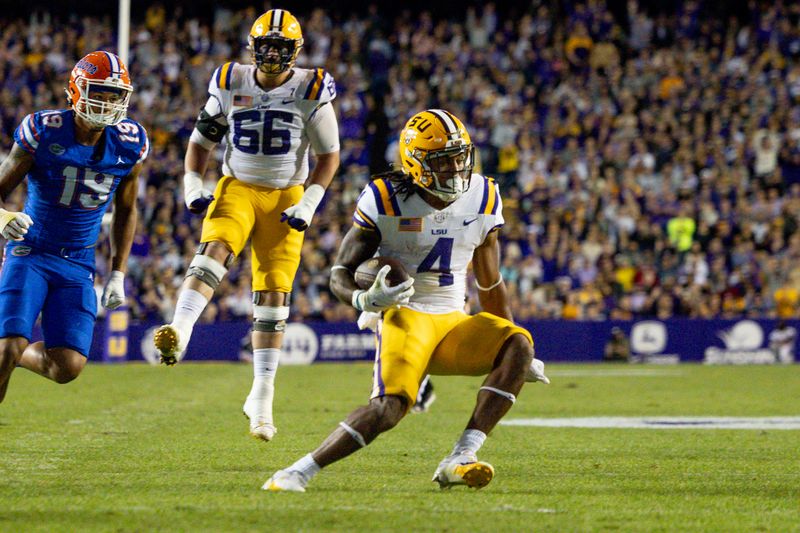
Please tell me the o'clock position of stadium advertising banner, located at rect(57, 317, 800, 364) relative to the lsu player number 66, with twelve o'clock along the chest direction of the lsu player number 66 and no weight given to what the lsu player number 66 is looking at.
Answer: The stadium advertising banner is roughly at 7 o'clock from the lsu player number 66.

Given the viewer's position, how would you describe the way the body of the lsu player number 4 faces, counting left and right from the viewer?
facing the viewer

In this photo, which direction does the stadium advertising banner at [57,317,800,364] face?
toward the camera

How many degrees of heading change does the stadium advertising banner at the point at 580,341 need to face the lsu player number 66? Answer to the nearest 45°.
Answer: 0° — it already faces them

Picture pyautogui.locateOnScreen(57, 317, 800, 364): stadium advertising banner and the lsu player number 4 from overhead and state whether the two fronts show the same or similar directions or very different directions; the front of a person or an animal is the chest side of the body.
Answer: same or similar directions

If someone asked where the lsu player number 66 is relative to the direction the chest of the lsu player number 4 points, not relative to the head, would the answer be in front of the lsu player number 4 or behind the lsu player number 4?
behind

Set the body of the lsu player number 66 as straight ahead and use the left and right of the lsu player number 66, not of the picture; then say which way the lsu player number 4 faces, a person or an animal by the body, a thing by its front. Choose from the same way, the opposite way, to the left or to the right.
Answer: the same way

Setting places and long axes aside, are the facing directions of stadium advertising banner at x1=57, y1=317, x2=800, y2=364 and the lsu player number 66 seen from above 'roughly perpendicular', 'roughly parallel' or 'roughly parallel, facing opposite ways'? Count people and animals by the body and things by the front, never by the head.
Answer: roughly parallel

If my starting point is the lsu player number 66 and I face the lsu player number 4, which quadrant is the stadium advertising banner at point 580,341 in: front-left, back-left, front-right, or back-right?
back-left

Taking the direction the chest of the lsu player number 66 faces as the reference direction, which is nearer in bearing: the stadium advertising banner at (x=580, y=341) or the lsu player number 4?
the lsu player number 4

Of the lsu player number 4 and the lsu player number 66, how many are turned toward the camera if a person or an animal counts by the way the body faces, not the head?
2

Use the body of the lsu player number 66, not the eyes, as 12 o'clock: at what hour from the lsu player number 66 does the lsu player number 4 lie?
The lsu player number 4 is roughly at 11 o'clock from the lsu player number 66.

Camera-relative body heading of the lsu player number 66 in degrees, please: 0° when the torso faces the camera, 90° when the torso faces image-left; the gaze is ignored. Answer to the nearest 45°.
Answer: approximately 0°

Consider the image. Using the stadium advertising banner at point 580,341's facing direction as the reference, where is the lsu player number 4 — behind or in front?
in front

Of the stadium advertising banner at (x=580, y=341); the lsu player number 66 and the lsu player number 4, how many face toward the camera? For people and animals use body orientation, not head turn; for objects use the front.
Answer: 3
